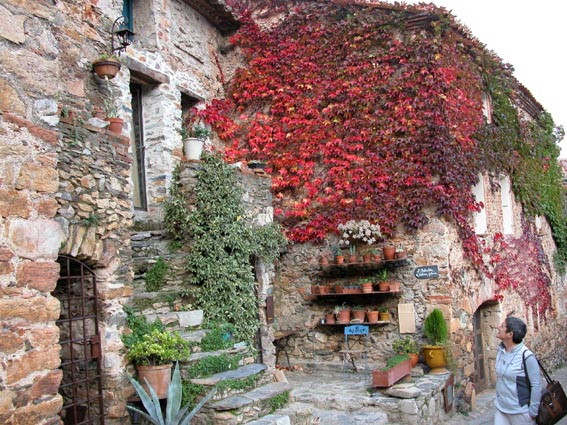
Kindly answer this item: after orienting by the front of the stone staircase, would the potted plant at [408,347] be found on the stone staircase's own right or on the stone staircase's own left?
on the stone staircase's own left

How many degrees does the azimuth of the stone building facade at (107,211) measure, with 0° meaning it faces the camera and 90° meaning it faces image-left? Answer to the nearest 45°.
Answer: approximately 315°

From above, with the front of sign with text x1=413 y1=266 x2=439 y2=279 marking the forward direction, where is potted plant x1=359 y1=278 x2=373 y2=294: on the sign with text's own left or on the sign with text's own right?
on the sign with text's own right

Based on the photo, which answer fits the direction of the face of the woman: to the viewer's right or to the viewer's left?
to the viewer's left

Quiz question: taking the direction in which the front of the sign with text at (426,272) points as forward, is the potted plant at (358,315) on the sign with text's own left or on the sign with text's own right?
on the sign with text's own right

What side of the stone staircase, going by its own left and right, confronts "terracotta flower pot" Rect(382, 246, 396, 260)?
left

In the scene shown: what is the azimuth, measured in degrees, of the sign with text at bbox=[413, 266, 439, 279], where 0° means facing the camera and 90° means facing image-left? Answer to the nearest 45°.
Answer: approximately 0°
